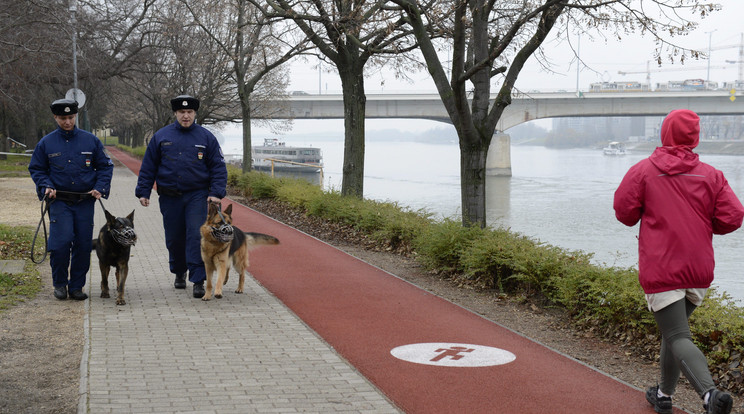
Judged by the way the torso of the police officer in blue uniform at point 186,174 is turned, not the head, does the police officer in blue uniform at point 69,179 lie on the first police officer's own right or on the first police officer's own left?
on the first police officer's own right

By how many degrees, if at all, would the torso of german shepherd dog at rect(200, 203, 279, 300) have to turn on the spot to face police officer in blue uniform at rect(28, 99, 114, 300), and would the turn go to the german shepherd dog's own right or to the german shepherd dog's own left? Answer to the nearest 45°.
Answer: approximately 45° to the german shepherd dog's own right

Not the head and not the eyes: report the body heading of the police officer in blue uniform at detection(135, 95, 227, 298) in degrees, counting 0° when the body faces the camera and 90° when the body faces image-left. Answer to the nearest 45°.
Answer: approximately 0°

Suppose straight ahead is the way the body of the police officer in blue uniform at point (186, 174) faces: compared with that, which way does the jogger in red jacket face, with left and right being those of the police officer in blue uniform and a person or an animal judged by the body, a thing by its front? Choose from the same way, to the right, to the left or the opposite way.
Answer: the opposite way

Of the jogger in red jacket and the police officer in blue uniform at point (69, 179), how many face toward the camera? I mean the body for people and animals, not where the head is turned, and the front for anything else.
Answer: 1

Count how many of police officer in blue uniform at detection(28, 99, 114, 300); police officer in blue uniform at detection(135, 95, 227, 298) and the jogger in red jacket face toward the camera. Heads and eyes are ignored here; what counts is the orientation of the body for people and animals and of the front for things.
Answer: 2

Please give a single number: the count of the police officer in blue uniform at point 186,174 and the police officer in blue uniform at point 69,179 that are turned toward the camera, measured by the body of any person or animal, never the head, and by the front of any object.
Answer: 2

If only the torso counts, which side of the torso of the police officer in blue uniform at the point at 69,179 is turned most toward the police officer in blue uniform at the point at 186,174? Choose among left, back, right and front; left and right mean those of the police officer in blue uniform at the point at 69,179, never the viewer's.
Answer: left

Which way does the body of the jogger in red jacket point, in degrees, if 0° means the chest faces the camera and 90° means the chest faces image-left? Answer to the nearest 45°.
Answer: approximately 135°

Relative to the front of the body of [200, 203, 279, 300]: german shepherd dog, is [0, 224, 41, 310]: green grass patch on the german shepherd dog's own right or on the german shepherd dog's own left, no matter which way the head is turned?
on the german shepherd dog's own right

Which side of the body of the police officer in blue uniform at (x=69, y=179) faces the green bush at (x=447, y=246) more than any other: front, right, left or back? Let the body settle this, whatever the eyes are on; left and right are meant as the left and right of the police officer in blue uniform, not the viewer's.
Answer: left
